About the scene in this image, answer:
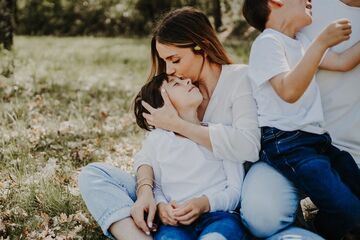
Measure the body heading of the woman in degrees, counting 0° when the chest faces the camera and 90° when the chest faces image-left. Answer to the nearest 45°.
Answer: approximately 45°

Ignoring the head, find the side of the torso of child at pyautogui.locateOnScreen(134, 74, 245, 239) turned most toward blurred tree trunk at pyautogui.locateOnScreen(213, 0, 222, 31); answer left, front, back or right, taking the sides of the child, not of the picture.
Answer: back

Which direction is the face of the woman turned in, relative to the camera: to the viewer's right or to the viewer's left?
to the viewer's left

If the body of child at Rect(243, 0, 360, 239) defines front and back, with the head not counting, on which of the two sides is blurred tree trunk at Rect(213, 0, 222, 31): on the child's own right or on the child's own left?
on the child's own left

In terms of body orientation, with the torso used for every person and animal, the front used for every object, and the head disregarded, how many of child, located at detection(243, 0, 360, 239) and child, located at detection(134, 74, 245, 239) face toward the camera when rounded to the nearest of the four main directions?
1

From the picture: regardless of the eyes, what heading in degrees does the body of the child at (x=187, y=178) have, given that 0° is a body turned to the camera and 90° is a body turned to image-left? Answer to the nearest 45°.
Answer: approximately 0°
